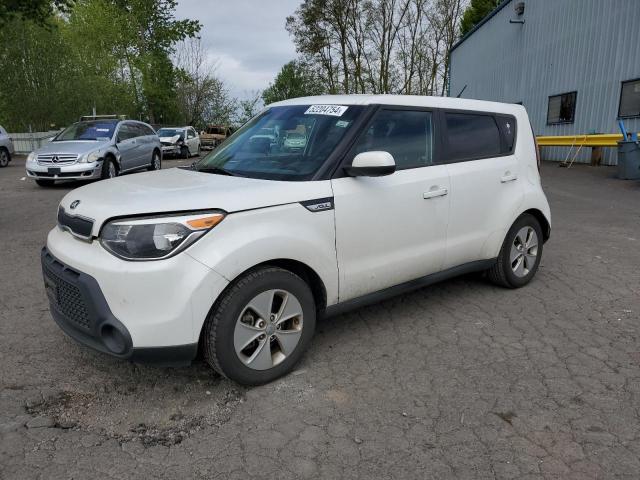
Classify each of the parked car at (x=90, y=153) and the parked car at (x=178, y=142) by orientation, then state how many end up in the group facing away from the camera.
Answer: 0

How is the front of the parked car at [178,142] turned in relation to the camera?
facing the viewer and to the left of the viewer

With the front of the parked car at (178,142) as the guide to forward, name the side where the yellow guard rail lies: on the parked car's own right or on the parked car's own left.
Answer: on the parked car's own left

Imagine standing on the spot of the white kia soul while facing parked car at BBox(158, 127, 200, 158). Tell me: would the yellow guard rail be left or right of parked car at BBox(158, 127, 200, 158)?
right

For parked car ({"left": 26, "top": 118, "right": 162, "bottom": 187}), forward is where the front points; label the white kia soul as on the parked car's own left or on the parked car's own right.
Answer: on the parked car's own left

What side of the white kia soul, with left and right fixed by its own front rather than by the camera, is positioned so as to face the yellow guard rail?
back

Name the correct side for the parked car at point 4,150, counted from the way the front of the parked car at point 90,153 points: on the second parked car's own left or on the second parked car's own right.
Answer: on the second parked car's own right
